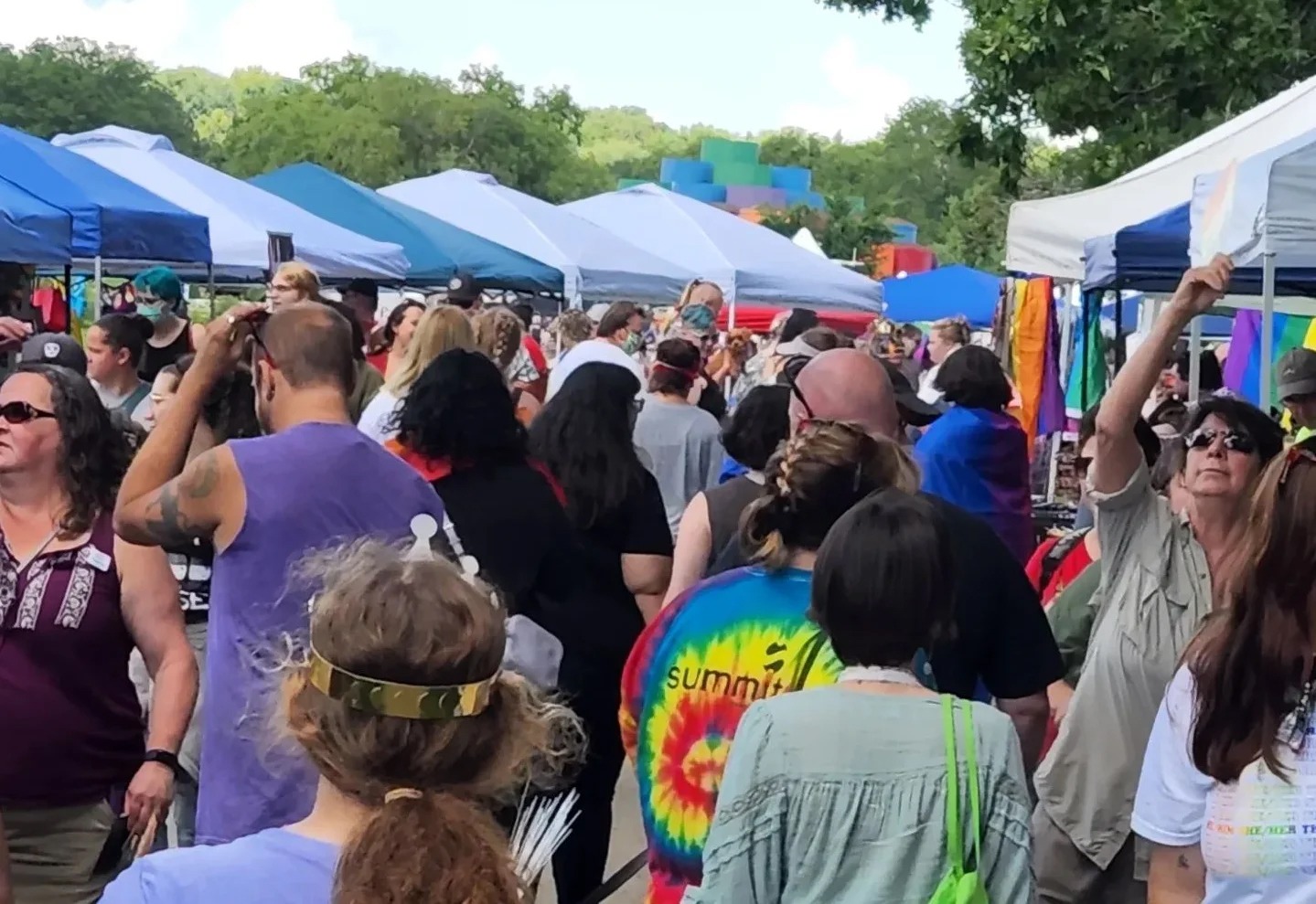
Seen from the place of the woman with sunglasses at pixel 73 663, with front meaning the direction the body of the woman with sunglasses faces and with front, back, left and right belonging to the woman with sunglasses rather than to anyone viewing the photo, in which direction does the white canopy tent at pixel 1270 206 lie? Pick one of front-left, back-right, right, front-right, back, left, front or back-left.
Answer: back-left

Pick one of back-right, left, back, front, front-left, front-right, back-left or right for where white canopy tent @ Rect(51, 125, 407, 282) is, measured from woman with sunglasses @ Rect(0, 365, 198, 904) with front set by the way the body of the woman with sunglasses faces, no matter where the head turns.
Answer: back-right

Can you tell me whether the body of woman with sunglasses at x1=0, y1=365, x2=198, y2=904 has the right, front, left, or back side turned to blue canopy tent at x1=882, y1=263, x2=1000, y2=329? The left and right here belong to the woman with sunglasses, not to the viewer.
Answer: back

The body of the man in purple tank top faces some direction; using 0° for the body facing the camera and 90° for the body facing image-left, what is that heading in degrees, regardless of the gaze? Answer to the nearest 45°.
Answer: approximately 135°

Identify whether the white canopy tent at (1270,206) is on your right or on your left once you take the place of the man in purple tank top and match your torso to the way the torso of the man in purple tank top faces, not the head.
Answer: on your right

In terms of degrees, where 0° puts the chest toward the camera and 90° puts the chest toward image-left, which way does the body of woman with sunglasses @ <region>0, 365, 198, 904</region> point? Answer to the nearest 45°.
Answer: approximately 45°

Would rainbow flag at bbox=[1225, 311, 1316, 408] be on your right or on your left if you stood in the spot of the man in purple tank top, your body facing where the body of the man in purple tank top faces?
on your right
